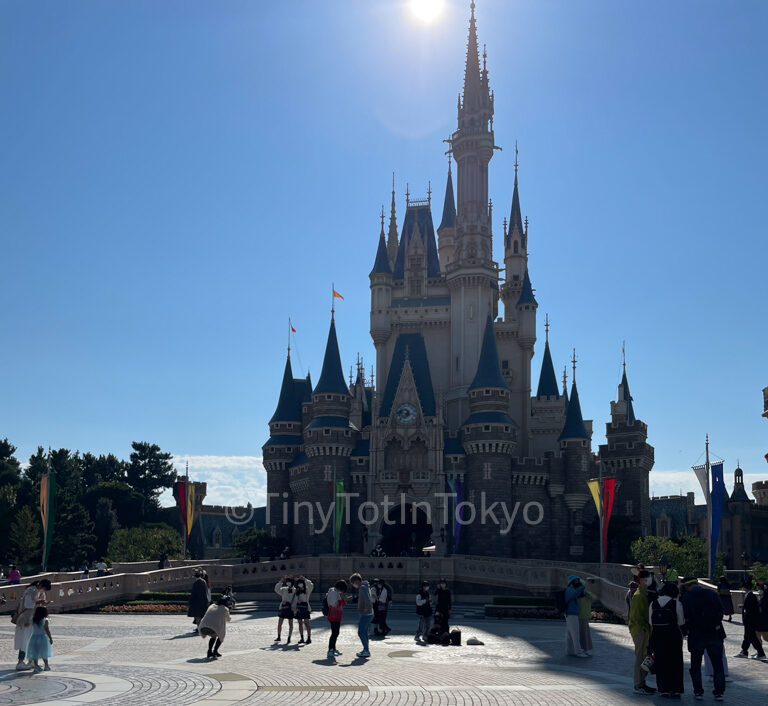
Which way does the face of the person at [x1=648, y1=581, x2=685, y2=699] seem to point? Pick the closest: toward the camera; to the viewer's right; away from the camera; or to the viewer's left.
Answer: away from the camera

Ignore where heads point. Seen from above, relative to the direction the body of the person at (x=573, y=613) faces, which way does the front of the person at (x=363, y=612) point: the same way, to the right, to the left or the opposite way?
the opposite way

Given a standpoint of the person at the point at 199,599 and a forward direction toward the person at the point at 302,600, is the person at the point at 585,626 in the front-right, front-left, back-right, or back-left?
front-right

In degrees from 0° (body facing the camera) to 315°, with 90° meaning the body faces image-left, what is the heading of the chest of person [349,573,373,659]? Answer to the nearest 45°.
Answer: approximately 90°

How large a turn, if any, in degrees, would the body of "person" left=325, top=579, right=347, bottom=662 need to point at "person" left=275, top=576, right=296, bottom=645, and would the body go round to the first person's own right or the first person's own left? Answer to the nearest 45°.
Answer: approximately 90° to the first person's own left

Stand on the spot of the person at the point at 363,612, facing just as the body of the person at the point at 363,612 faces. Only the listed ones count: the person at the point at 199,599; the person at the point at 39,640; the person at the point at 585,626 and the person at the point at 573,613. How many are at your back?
2
